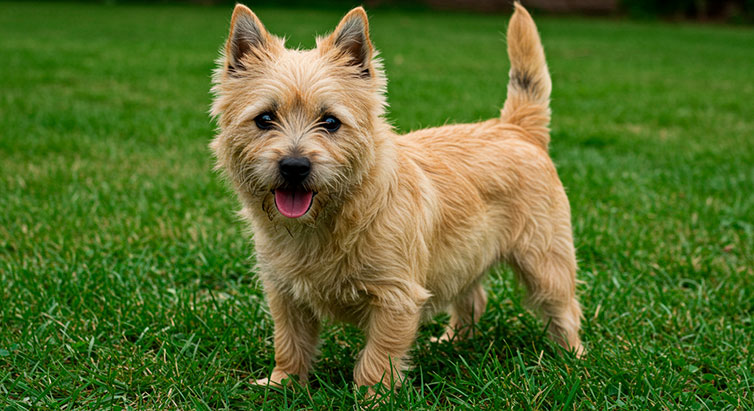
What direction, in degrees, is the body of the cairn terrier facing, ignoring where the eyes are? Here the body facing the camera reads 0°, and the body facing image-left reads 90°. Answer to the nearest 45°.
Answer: approximately 45°
